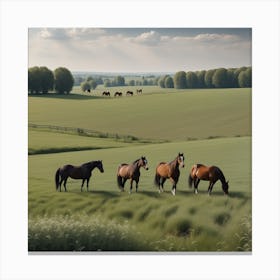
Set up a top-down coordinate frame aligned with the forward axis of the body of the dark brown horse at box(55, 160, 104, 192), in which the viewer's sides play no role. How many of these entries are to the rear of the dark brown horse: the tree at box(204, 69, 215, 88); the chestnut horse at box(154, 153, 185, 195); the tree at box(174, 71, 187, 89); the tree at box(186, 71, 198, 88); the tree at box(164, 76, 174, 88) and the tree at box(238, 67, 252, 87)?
0

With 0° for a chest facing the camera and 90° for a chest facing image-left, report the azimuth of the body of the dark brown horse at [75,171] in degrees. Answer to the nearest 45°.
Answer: approximately 270°

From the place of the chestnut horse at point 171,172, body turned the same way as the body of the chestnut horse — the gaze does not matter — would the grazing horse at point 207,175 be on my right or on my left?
on my left

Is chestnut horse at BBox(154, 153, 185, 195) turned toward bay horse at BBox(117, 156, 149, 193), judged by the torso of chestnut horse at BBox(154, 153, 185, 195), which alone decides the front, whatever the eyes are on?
no

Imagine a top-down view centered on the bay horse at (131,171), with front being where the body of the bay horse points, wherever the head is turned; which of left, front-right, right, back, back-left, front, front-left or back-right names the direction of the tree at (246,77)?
front-left

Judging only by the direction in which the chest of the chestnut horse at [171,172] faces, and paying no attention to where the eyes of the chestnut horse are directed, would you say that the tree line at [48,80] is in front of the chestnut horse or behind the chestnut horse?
behind

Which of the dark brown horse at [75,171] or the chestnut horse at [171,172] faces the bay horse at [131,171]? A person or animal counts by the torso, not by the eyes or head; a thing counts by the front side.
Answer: the dark brown horse

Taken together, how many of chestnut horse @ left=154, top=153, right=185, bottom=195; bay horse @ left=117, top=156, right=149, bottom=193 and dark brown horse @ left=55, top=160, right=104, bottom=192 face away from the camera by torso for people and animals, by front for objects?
0

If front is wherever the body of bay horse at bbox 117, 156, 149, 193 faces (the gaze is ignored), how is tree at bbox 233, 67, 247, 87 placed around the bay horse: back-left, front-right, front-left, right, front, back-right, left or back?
front-left

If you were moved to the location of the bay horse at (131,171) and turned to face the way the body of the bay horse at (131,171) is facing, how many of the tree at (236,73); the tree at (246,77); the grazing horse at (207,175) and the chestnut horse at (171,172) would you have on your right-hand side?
0

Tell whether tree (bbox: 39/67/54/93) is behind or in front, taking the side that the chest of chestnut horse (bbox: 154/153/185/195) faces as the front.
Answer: behind
